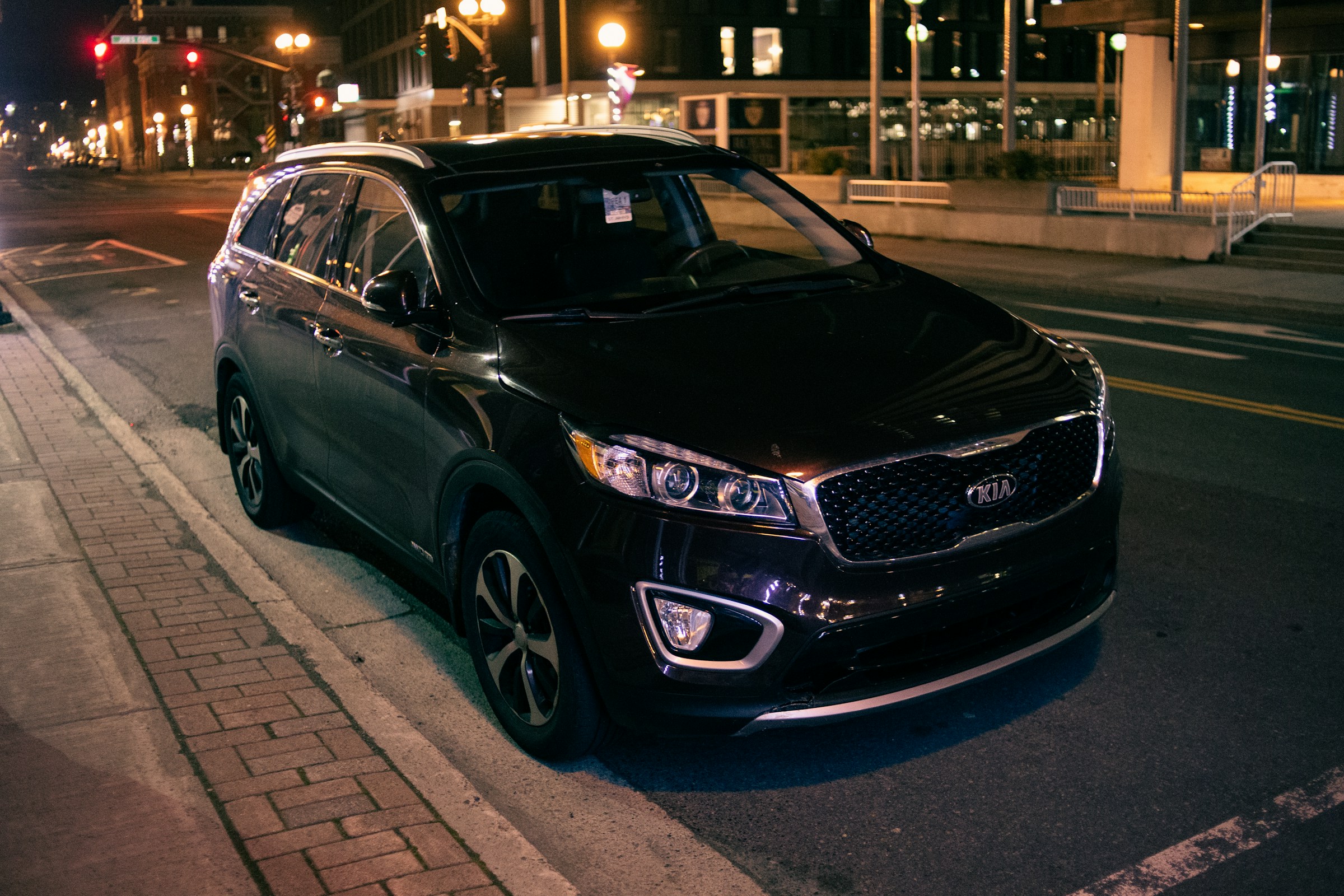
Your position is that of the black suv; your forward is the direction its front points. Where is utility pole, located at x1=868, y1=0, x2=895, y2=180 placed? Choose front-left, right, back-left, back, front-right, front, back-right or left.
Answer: back-left

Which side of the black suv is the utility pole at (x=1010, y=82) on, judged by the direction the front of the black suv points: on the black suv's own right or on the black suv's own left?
on the black suv's own left

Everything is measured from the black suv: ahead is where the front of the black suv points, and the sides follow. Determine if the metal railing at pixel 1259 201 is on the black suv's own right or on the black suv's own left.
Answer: on the black suv's own left

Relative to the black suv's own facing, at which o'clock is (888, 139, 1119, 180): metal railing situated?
The metal railing is roughly at 8 o'clock from the black suv.

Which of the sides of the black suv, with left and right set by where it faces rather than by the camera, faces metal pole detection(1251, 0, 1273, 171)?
left

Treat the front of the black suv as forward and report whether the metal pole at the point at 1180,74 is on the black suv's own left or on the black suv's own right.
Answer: on the black suv's own left

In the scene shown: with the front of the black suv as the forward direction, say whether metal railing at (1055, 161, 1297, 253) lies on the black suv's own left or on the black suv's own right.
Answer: on the black suv's own left

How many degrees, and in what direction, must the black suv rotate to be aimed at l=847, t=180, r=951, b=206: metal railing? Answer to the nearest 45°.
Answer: approximately 135° to its left

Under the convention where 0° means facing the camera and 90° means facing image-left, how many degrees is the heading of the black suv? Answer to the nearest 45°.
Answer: approximately 315°

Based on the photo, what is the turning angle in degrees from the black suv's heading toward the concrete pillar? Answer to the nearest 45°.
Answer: approximately 135° to its left

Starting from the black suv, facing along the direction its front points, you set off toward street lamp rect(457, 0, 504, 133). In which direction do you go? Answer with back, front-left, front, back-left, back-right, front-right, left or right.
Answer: back-left
